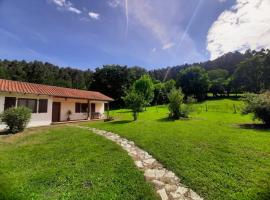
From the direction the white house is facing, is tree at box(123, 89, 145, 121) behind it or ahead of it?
ahead

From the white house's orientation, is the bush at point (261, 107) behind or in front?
in front

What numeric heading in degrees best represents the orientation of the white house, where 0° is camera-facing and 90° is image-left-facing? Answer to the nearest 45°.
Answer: approximately 315°

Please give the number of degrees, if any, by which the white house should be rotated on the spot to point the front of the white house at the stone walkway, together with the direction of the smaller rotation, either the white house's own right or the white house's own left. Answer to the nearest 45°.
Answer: approximately 45° to the white house's own right

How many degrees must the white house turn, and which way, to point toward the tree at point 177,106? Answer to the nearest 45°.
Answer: approximately 45° to its left
